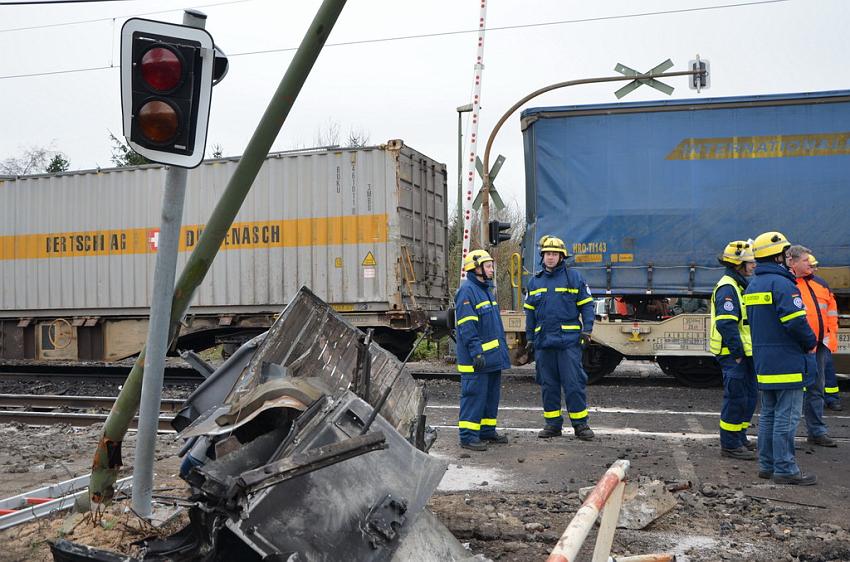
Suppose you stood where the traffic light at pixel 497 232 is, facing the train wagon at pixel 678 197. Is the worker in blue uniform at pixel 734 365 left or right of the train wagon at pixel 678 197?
right

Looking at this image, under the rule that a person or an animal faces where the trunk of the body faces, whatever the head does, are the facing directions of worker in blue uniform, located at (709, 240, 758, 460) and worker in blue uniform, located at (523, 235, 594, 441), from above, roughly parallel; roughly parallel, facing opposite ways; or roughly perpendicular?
roughly perpendicular

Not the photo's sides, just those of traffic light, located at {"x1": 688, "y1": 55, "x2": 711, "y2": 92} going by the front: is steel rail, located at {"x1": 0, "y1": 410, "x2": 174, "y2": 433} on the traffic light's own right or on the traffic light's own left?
on the traffic light's own left

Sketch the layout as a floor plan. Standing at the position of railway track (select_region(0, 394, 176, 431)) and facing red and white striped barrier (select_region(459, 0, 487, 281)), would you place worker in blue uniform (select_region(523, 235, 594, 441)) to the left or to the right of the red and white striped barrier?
right

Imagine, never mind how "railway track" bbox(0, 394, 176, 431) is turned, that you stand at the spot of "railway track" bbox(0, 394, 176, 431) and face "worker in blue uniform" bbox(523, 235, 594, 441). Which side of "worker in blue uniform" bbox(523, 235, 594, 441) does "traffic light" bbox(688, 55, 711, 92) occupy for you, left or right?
left

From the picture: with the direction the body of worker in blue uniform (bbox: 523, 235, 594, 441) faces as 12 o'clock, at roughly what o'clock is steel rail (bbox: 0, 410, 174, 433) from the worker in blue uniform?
The steel rail is roughly at 3 o'clock from the worker in blue uniform.

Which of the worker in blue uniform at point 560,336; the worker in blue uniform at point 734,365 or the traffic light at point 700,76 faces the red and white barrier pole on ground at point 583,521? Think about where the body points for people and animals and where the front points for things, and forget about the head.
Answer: the worker in blue uniform at point 560,336

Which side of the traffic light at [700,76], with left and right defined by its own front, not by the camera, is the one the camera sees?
back
